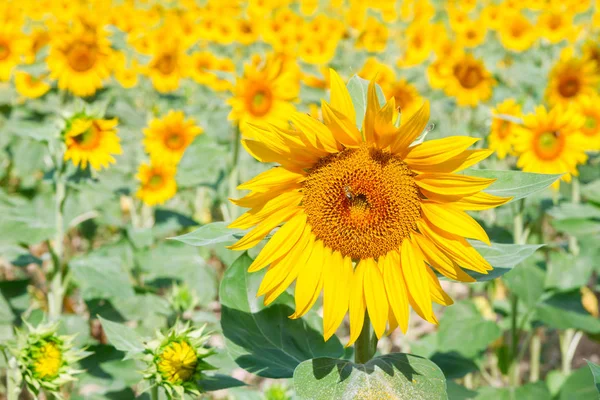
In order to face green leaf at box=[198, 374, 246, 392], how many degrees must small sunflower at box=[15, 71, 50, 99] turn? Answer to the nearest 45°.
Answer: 0° — it already faces it

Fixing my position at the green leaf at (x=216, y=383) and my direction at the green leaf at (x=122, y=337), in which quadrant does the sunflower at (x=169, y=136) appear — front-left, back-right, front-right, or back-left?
front-right

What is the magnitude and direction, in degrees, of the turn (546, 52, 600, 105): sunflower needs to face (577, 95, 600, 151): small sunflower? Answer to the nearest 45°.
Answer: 0° — it already faces it

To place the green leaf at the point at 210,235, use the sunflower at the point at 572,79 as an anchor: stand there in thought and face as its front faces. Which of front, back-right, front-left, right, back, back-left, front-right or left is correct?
front

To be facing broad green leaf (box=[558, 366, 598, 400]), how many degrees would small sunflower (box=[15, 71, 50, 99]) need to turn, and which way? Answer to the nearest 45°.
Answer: approximately 45° to its left

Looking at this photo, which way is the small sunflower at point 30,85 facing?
toward the camera

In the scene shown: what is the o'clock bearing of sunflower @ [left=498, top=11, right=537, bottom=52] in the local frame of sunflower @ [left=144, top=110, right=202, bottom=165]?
sunflower @ [left=498, top=11, right=537, bottom=52] is roughly at 8 o'clock from sunflower @ [left=144, top=110, right=202, bottom=165].

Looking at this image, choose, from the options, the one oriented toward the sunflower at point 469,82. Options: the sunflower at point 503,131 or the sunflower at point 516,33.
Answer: the sunflower at point 516,33

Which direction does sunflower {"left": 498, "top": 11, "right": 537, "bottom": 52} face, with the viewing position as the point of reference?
facing the viewer

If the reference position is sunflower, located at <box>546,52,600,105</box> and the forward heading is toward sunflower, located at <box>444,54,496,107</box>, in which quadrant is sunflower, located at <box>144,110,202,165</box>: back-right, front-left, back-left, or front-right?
front-left

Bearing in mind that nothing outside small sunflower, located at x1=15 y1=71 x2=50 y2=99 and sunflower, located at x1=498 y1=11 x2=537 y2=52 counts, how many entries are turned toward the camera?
2

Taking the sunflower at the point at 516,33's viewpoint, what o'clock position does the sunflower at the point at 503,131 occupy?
the sunflower at the point at 503,131 is roughly at 12 o'clock from the sunflower at the point at 516,33.

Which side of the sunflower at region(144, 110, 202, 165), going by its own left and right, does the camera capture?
front

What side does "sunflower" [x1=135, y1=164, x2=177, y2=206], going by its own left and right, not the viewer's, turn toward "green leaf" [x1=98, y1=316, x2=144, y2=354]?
front

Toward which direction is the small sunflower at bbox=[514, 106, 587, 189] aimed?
toward the camera

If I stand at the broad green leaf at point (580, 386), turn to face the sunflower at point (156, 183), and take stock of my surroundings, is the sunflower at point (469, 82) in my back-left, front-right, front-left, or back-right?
front-right
